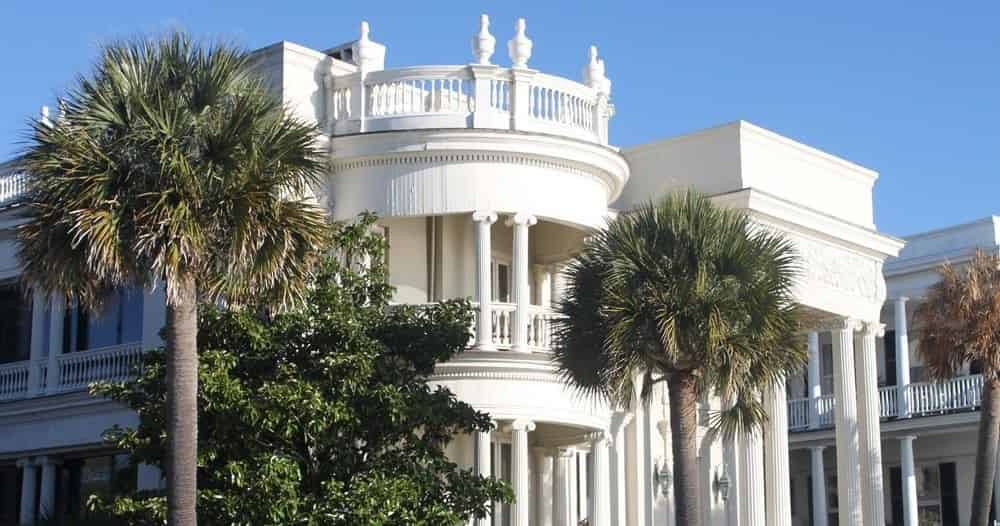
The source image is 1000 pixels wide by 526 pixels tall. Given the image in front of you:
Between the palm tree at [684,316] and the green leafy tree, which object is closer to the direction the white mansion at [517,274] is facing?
the palm tree

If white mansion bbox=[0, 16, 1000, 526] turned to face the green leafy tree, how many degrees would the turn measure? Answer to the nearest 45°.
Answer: approximately 45° to its right

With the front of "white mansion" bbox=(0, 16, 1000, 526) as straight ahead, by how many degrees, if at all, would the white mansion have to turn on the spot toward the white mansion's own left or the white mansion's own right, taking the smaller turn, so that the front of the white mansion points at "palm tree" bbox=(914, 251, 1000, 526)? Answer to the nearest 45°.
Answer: approximately 45° to the white mansion's own left

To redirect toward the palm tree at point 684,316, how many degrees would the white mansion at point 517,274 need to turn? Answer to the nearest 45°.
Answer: approximately 45° to its right

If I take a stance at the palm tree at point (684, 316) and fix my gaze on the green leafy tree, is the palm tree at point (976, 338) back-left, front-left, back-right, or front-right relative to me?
back-right

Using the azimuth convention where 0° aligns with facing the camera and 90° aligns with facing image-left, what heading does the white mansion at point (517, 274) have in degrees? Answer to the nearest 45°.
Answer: approximately 315°

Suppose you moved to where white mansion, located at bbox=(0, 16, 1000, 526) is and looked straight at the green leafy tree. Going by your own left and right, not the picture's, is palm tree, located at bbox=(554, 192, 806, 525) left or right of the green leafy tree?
left

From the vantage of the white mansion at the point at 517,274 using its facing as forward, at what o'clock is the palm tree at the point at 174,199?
The palm tree is roughly at 2 o'clock from the white mansion.
